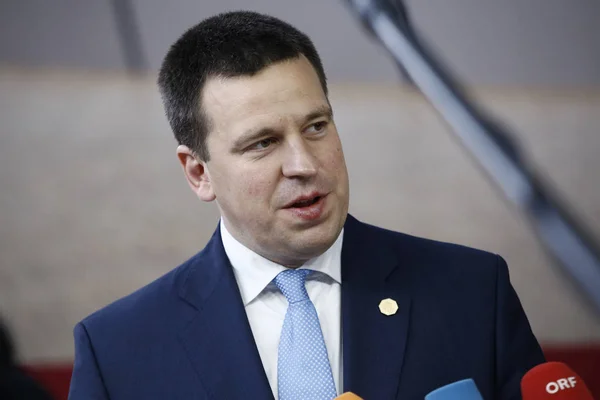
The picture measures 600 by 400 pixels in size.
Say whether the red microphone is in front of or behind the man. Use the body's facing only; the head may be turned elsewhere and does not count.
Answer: in front

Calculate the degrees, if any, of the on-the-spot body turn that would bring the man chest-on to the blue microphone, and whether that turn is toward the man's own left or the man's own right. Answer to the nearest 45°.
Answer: approximately 45° to the man's own left

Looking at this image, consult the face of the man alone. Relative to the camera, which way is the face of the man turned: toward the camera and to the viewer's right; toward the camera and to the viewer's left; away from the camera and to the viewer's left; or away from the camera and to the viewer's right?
toward the camera and to the viewer's right

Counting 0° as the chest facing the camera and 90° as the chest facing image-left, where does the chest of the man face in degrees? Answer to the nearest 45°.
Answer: approximately 0°

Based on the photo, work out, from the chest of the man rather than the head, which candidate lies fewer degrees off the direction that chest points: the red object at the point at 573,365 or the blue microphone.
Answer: the blue microphone
